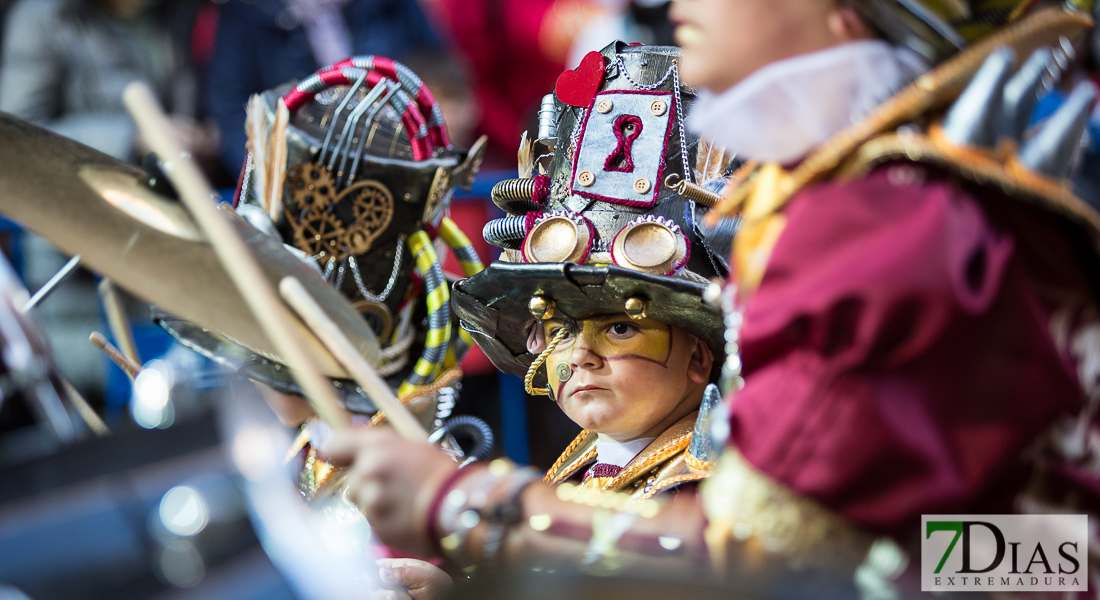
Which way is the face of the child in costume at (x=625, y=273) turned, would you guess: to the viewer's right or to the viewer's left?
to the viewer's left

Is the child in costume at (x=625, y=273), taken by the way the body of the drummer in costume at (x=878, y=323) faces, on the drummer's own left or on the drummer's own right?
on the drummer's own right

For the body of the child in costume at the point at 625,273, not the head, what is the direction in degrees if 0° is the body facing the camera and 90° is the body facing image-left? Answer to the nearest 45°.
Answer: approximately 45°

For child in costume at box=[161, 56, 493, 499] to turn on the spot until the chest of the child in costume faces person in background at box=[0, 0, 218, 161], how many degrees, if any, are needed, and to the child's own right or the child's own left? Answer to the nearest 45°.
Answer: approximately 90° to the child's own right

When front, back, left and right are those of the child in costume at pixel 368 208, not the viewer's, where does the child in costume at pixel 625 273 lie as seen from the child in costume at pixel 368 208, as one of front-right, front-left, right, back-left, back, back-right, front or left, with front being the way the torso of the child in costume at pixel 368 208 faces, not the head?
left

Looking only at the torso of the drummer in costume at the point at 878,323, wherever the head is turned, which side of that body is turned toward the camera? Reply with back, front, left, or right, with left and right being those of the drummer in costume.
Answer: left
